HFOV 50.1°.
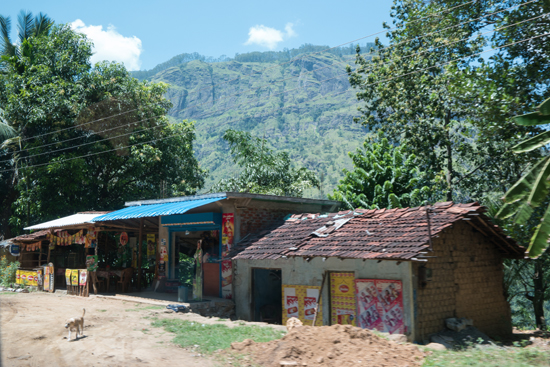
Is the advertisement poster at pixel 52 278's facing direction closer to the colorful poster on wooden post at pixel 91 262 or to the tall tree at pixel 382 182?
the colorful poster on wooden post

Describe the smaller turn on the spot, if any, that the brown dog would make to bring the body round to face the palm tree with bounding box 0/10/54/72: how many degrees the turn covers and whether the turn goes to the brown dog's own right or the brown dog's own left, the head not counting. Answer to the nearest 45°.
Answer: approximately 135° to the brown dog's own right

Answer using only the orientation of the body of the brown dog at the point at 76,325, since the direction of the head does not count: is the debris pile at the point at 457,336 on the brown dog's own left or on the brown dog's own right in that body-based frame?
on the brown dog's own left

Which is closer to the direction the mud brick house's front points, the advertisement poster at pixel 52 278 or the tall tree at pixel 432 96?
the advertisement poster

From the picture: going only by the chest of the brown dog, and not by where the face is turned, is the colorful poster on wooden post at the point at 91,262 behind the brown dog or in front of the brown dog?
behind

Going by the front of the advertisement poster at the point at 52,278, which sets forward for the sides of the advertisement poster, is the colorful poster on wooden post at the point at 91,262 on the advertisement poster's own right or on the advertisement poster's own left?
on the advertisement poster's own left

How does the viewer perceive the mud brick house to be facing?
facing the viewer and to the left of the viewer

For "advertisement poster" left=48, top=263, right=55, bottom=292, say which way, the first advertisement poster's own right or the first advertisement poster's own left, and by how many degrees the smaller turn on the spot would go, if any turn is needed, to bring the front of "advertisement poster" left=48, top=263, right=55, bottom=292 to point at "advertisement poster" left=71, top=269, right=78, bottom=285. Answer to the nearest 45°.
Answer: approximately 45° to the first advertisement poster's own left

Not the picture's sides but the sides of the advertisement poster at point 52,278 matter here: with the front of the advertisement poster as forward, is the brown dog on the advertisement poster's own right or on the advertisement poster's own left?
on the advertisement poster's own left

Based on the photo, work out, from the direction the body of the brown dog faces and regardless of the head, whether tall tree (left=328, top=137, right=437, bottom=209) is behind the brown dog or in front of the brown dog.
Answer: behind

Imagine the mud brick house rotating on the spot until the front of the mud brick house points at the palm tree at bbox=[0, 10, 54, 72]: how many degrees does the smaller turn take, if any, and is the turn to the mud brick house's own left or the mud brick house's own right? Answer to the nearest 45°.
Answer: approximately 90° to the mud brick house's own right

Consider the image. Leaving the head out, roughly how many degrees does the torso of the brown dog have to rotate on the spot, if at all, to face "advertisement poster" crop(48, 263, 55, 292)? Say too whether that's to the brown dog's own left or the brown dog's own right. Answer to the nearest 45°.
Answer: approximately 135° to the brown dog's own right
